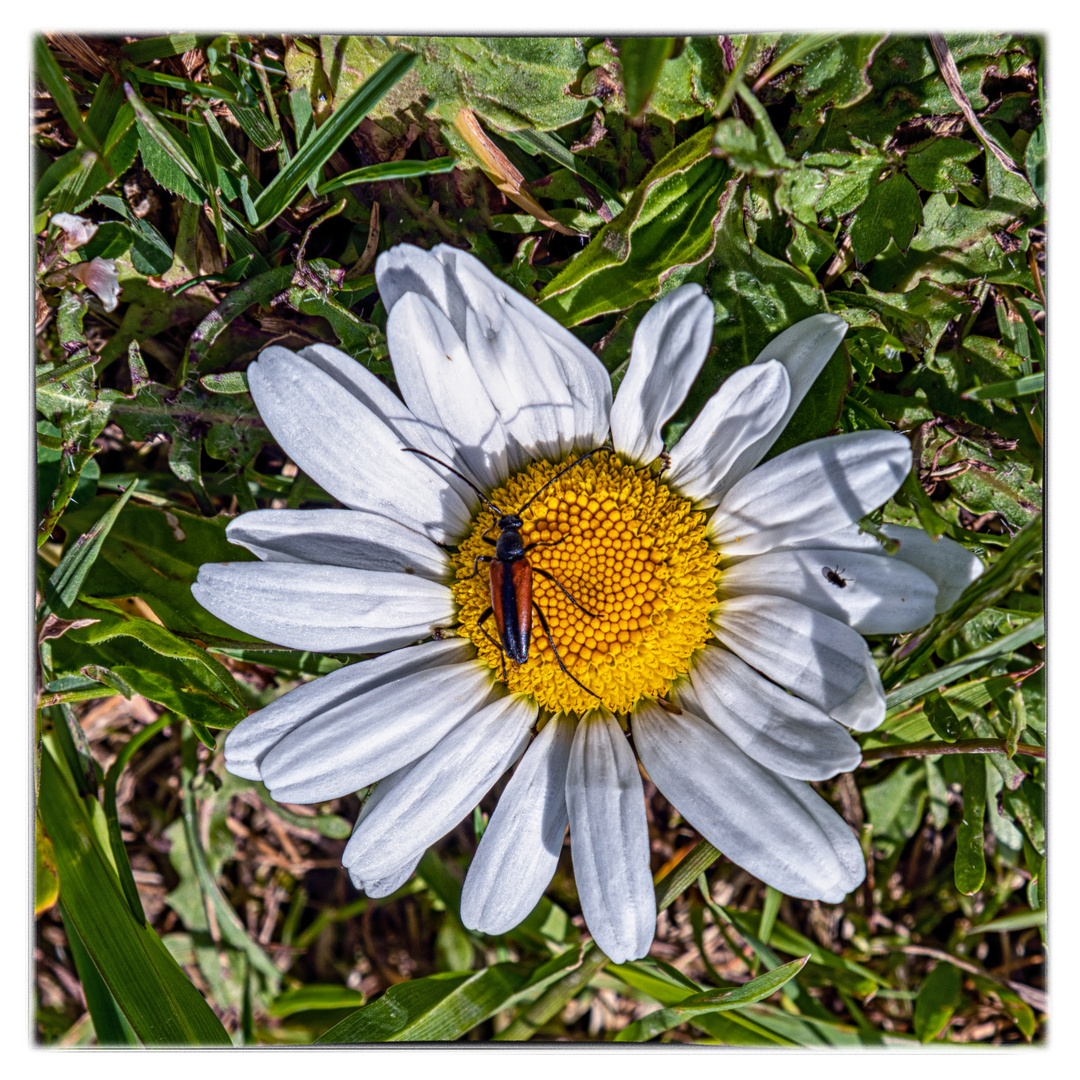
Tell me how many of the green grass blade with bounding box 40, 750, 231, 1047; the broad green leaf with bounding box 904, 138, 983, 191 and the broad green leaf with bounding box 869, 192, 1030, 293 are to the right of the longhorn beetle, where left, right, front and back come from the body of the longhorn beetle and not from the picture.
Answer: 2

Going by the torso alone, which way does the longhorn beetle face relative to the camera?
away from the camera

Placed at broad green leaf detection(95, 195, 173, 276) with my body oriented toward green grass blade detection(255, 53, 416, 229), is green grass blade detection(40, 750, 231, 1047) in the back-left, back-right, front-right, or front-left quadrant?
back-right
